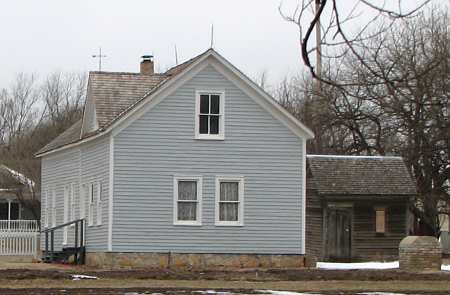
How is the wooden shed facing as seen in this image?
toward the camera

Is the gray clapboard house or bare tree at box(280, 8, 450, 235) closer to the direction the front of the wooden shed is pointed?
the gray clapboard house

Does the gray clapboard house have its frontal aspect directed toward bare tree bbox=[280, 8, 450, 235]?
no

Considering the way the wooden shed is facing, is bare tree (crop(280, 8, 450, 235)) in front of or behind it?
behind

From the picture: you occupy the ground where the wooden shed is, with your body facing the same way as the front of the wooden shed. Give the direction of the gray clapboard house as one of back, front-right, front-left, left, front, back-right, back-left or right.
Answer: front-right
